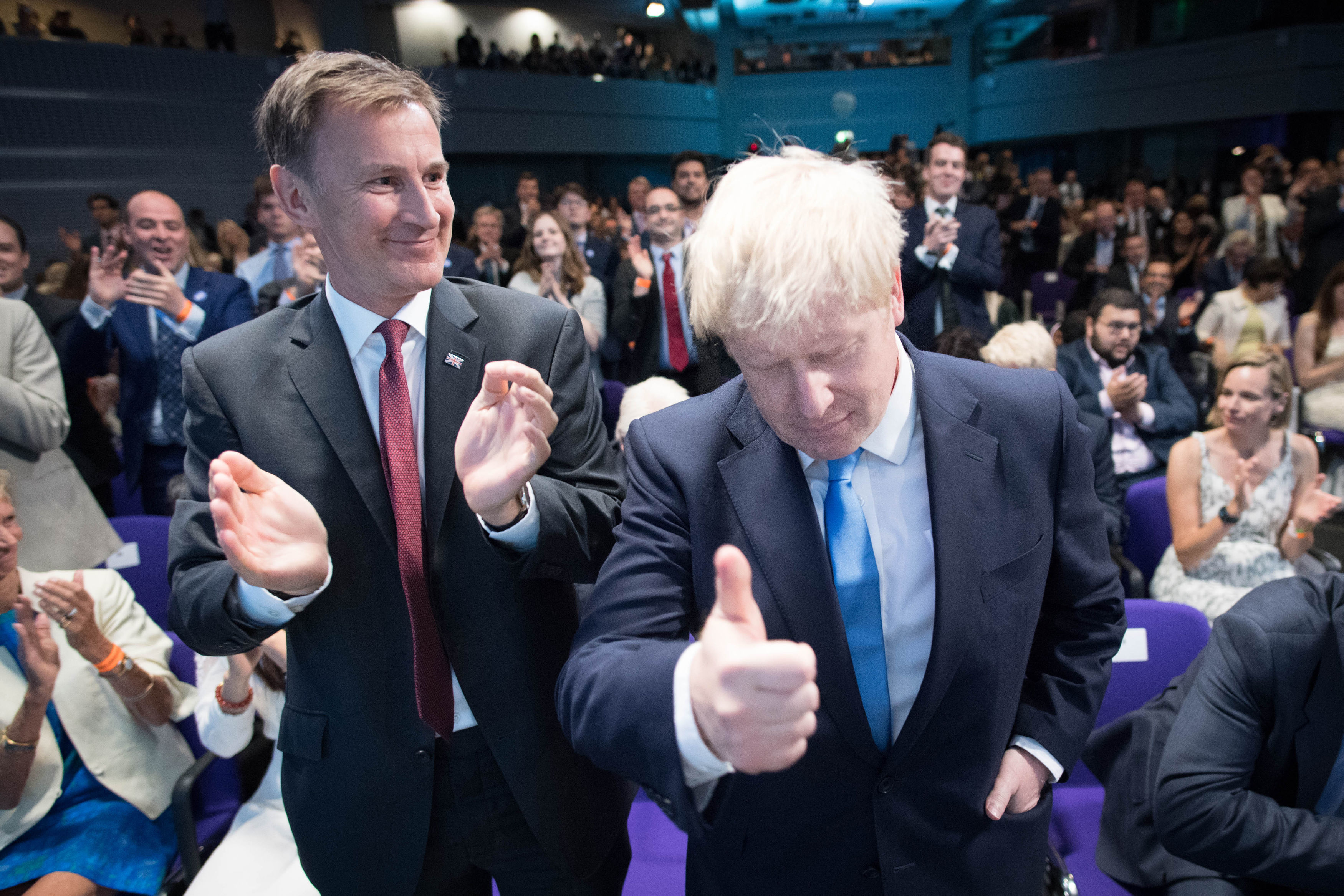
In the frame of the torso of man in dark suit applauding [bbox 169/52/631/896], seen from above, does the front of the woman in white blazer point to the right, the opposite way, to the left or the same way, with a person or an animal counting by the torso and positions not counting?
the same way

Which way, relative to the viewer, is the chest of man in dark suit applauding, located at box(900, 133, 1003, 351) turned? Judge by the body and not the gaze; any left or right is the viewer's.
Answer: facing the viewer

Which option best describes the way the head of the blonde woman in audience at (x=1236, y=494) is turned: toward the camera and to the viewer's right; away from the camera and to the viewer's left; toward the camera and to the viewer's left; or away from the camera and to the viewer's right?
toward the camera and to the viewer's left

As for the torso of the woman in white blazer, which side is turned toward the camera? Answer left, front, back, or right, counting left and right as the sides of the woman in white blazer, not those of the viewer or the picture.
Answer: front

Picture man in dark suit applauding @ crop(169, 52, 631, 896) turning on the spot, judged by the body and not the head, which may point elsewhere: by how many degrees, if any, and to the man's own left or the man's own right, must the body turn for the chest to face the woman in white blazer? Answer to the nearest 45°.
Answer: approximately 135° to the man's own right

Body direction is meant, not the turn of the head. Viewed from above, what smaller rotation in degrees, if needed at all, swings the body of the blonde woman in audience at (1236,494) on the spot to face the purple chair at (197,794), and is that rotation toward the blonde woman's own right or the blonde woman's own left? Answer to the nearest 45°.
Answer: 0° — they already face it

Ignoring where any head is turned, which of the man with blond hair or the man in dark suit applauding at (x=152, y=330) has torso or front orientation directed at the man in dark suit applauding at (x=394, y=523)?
the man in dark suit applauding at (x=152, y=330)

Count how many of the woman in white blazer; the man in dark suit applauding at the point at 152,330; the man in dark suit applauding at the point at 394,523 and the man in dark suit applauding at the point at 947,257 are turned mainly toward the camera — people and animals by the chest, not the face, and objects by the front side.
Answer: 4

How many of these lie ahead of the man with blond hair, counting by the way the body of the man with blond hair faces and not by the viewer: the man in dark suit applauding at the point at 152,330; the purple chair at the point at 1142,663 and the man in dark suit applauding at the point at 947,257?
0

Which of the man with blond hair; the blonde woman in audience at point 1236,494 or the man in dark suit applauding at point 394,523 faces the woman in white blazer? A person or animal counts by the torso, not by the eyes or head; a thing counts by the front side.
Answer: the blonde woman in audience

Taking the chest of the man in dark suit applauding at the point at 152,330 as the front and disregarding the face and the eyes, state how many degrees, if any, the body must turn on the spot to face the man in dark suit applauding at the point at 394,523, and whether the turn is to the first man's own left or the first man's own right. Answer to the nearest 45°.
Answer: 0° — they already face them

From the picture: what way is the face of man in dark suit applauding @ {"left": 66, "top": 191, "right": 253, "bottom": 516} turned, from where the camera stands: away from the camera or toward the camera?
toward the camera

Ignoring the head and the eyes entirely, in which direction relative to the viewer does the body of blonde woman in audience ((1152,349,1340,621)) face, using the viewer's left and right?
facing the viewer and to the left of the viewer

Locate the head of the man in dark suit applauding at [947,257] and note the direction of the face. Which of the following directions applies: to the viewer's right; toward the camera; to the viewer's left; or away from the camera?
toward the camera

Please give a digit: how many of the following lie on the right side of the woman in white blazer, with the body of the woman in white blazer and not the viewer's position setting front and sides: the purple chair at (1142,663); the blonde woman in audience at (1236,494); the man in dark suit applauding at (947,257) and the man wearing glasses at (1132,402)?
0

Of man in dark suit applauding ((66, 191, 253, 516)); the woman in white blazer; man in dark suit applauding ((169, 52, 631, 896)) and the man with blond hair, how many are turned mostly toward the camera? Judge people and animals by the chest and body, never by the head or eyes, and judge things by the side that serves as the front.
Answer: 4

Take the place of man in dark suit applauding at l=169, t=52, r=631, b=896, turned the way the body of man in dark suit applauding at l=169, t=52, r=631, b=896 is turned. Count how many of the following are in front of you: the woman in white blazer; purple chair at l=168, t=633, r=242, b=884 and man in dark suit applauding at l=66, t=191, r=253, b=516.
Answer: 0

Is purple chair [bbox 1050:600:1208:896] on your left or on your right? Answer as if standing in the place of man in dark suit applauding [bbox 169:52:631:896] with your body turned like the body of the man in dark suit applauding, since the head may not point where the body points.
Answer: on your left

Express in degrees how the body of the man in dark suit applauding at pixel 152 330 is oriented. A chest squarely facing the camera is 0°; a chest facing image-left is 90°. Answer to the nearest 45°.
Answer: approximately 0°
